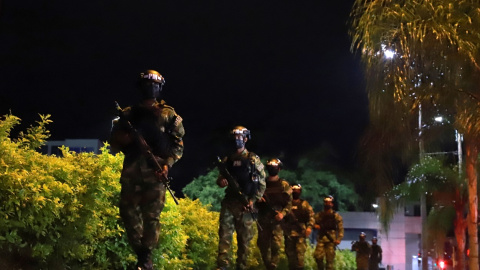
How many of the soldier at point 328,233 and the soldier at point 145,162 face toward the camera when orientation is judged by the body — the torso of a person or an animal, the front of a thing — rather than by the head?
2

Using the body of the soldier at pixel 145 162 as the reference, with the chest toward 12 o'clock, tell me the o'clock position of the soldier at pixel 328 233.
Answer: the soldier at pixel 328 233 is roughly at 7 o'clock from the soldier at pixel 145 162.

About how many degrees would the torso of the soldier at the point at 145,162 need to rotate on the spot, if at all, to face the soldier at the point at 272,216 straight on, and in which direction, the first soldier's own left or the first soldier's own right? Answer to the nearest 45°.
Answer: approximately 135° to the first soldier's own left

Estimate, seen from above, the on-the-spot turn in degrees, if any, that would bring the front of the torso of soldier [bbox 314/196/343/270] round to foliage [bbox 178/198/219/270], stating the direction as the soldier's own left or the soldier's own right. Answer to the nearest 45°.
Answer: approximately 45° to the soldier's own right

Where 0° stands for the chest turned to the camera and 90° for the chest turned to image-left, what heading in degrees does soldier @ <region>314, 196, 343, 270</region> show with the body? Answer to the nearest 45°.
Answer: approximately 0°

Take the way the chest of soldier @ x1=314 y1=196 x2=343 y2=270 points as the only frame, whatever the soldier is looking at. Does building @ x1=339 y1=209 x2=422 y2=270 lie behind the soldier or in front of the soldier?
behind

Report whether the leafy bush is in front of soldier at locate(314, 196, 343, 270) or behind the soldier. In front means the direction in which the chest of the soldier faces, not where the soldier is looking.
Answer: in front

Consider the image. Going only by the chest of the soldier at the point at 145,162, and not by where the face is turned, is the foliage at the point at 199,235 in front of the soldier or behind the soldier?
behind
